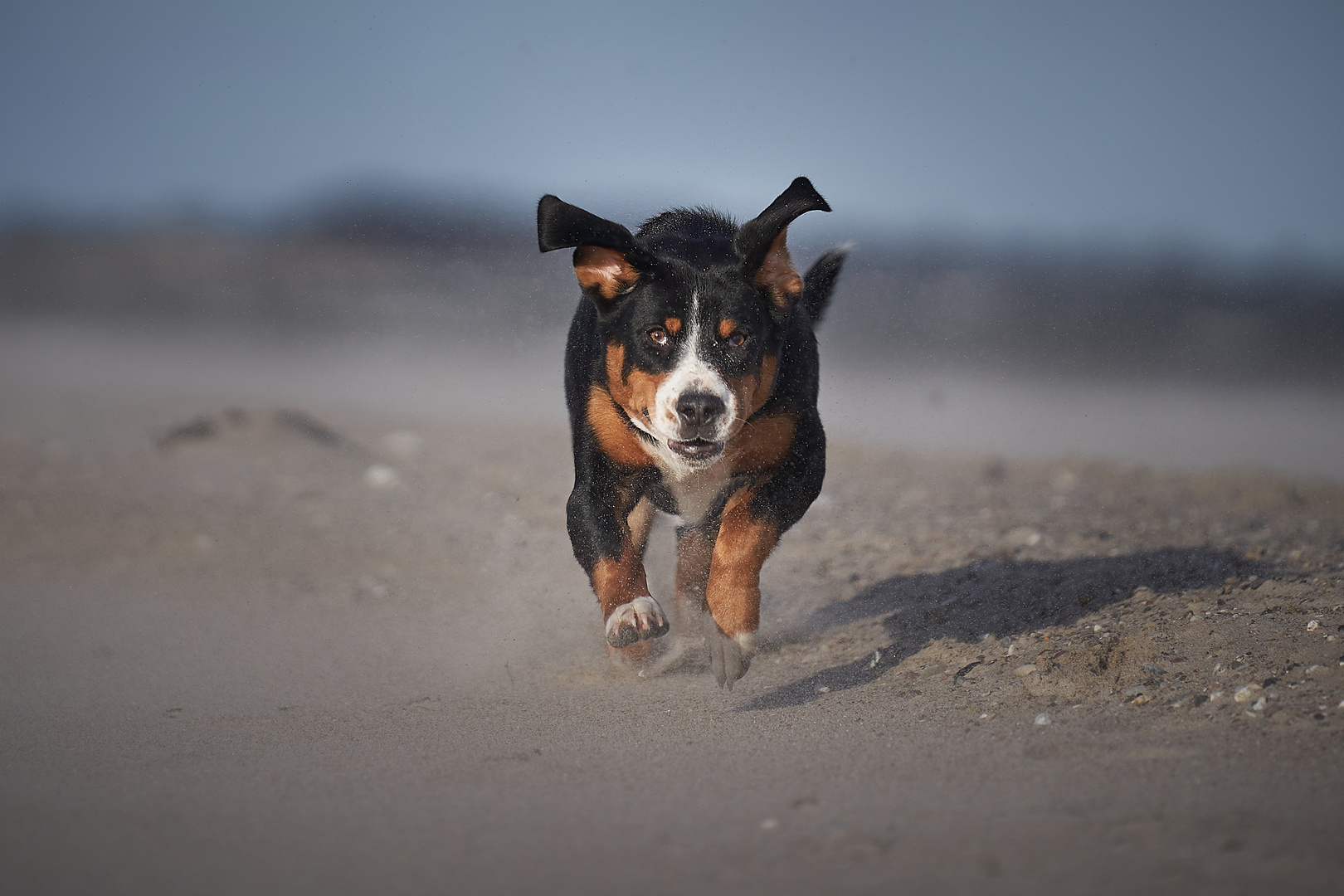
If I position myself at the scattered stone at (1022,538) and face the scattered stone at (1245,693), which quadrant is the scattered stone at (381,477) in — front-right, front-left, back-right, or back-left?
back-right

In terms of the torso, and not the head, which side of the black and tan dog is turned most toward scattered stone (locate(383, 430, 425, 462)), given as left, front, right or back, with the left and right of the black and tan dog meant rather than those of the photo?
back

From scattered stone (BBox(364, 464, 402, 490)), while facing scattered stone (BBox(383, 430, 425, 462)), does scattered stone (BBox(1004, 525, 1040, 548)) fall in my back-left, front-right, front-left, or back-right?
back-right

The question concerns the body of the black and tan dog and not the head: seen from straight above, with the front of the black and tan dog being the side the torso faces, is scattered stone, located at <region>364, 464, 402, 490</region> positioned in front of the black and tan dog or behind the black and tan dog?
behind

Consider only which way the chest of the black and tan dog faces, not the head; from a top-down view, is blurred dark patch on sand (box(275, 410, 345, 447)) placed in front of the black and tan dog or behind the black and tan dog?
behind

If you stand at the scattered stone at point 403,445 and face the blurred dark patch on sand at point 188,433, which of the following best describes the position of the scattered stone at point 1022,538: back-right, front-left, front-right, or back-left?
back-left

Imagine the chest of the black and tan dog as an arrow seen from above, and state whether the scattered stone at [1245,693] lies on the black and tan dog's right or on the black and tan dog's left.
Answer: on the black and tan dog's left

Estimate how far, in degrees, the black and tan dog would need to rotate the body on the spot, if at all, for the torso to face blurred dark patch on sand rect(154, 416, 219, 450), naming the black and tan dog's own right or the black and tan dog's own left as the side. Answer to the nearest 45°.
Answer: approximately 135° to the black and tan dog's own right

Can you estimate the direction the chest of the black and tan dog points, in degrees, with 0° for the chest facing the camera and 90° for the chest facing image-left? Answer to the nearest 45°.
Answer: approximately 0°
